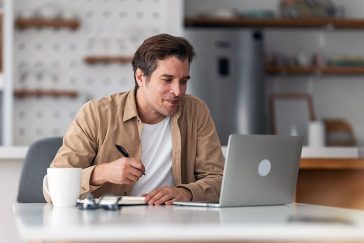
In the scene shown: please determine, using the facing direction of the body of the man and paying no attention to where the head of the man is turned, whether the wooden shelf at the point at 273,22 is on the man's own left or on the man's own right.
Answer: on the man's own left

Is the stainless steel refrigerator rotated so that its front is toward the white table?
yes

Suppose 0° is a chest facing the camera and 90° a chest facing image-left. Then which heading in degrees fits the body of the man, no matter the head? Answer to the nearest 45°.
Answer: approximately 315°

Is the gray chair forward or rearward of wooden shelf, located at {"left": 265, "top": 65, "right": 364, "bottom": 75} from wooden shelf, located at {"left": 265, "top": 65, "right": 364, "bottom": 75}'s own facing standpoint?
forward

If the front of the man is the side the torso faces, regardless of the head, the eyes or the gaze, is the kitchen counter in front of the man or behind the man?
behind

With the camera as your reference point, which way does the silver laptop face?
facing away from the viewer and to the left of the viewer

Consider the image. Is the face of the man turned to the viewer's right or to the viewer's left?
to the viewer's right

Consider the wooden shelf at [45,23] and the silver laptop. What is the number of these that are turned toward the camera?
1

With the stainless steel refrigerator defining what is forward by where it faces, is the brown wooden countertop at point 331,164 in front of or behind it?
in front

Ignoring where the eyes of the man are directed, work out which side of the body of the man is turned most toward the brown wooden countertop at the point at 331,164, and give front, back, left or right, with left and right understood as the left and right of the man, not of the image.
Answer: left

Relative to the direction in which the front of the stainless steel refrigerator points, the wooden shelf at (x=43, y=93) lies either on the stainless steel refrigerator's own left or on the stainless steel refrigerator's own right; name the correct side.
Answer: on the stainless steel refrigerator's own right
